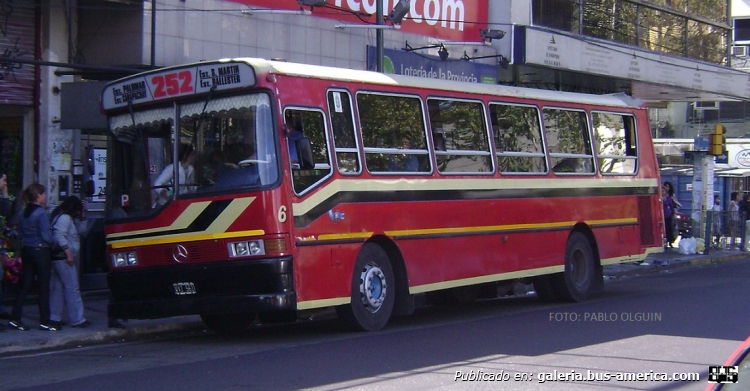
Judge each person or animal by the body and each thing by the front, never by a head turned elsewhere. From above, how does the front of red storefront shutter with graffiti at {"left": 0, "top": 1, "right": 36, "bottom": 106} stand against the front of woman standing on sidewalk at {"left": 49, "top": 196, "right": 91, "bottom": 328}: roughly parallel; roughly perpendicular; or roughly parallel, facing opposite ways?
roughly perpendicular

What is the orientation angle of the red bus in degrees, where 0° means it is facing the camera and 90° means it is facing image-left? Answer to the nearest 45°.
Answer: approximately 45°

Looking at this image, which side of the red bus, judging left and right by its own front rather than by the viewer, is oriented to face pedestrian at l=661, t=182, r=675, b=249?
back
